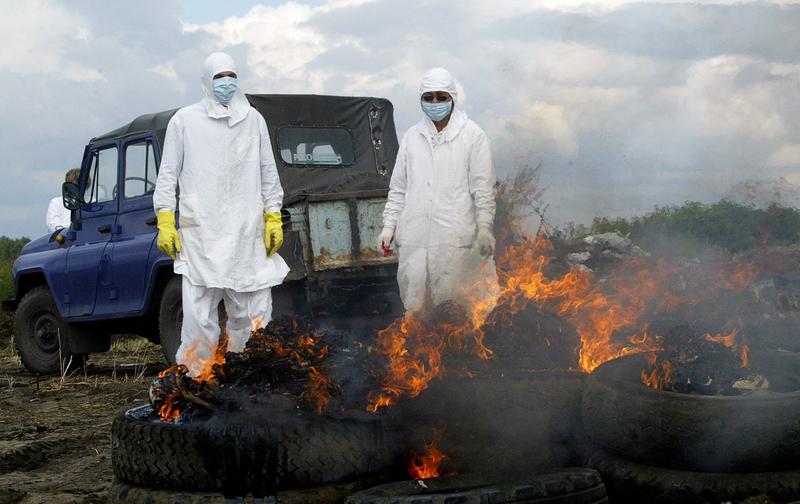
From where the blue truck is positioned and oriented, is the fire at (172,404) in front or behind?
behind

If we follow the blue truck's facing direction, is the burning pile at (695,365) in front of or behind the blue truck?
behind

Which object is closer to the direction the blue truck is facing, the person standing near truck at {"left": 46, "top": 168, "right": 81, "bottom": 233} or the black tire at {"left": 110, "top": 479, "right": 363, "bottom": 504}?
the person standing near truck

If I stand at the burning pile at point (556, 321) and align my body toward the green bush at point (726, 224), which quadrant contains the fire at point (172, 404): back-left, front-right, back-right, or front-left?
back-left

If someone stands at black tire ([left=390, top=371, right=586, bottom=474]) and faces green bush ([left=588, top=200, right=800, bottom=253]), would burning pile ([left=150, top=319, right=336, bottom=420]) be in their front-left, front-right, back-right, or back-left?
back-left

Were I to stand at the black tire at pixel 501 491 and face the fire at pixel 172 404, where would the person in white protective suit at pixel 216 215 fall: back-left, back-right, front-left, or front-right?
front-right

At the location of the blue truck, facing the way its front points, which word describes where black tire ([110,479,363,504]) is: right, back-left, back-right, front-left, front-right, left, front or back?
back-left

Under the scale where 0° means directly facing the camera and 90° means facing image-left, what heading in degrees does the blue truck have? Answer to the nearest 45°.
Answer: approximately 135°

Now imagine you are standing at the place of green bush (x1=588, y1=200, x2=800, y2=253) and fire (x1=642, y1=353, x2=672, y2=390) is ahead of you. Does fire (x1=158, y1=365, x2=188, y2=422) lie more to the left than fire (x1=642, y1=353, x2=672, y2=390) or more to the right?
right

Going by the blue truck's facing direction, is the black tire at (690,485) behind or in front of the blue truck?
behind

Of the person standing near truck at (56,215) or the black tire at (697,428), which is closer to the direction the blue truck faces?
the person standing near truck
